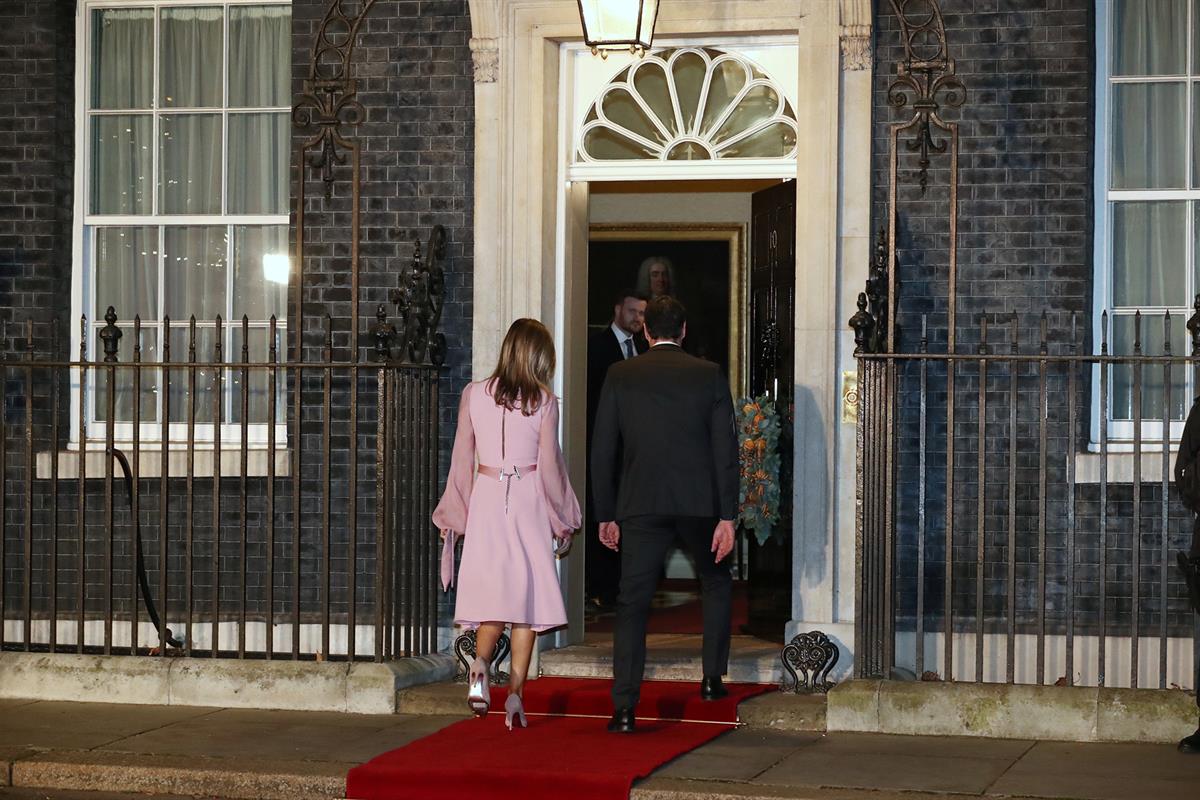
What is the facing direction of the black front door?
to the viewer's left

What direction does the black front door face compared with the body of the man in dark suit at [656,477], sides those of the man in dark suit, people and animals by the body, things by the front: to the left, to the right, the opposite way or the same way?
to the left

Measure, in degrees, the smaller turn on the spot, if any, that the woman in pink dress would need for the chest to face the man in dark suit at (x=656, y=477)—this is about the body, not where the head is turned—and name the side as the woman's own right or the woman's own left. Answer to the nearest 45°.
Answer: approximately 90° to the woman's own right

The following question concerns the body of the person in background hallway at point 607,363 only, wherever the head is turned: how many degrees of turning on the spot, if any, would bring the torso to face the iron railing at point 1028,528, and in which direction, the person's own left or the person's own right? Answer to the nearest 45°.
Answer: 0° — they already face it

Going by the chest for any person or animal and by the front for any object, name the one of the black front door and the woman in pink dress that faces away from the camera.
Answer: the woman in pink dress

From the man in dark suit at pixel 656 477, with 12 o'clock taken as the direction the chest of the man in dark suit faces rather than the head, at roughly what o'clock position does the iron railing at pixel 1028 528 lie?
The iron railing is roughly at 2 o'clock from the man in dark suit.

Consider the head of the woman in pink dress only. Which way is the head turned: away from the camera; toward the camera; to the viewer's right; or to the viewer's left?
away from the camera

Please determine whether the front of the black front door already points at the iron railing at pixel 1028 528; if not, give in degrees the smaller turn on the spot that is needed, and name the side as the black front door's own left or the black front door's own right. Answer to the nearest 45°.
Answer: approximately 135° to the black front door's own left

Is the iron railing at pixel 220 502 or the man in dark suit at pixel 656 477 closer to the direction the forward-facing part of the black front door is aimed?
the iron railing

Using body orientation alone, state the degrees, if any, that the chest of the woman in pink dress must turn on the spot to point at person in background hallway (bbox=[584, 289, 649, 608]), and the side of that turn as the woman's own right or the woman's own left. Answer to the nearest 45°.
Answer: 0° — they already face them

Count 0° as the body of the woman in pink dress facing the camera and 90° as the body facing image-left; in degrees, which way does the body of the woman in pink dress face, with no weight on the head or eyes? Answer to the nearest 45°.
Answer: approximately 180°

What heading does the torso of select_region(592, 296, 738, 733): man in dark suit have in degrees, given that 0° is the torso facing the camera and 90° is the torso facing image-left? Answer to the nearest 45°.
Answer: approximately 180°

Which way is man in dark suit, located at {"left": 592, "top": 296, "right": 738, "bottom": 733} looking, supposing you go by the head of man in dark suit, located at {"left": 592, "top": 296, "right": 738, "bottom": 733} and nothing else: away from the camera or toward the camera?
away from the camera
